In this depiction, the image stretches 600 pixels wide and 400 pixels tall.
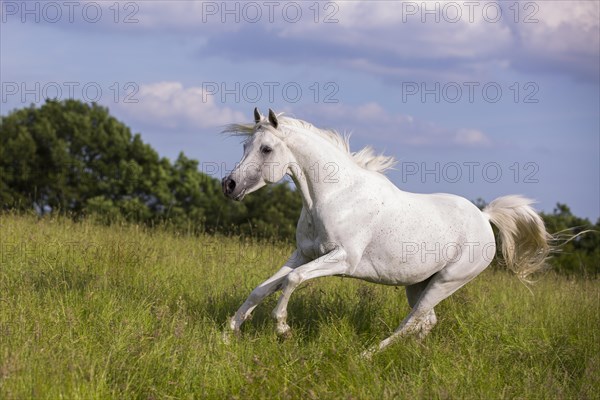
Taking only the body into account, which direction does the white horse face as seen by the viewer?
to the viewer's left

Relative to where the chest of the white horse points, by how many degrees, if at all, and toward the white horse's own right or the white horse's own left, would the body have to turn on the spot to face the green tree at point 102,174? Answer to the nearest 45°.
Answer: approximately 45° to the white horse's own right
